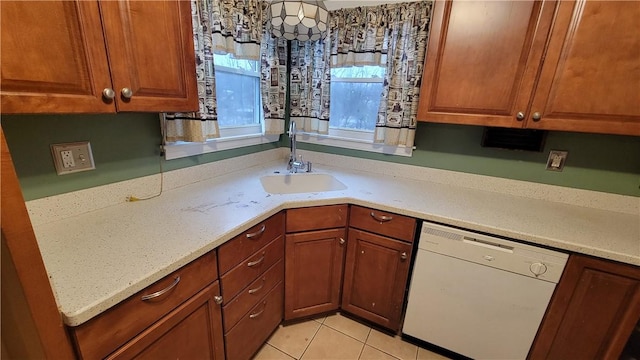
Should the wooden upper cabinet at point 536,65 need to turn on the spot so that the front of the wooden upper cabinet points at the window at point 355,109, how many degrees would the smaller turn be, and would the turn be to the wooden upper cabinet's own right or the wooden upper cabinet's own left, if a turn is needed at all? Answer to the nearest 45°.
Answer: approximately 90° to the wooden upper cabinet's own right

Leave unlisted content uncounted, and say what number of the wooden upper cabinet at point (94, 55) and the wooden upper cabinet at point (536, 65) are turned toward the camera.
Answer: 2

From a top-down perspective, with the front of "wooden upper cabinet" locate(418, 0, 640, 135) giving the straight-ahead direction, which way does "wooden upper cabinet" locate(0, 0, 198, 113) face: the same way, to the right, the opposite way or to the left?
to the left

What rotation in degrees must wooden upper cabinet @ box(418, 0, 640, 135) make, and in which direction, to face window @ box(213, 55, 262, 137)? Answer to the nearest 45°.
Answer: approximately 90° to its right

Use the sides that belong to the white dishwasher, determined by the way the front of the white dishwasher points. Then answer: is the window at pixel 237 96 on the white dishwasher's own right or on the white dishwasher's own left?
on the white dishwasher's own right

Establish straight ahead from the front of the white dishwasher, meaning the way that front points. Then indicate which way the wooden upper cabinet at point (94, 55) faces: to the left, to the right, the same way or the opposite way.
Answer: to the left

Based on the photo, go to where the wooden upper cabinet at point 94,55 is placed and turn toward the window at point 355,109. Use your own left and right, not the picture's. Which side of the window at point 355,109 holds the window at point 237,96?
left

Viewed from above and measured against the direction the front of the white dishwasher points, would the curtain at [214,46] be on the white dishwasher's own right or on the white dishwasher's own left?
on the white dishwasher's own right

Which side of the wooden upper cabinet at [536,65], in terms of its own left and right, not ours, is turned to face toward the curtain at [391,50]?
right

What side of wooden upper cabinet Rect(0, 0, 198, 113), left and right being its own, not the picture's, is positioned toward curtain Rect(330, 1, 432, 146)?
left

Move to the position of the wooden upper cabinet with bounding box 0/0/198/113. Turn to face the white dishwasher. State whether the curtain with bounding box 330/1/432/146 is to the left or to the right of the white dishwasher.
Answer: left

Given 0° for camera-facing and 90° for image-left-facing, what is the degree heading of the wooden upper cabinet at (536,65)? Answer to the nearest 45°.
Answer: approximately 0°
